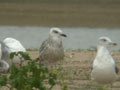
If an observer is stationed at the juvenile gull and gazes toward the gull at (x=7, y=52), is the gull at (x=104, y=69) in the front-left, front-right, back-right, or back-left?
back-left

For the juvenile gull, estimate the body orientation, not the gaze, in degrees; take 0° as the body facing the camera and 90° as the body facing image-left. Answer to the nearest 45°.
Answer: approximately 315°

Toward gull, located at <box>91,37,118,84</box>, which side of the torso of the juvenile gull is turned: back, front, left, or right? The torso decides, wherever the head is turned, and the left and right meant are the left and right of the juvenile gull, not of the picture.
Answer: front

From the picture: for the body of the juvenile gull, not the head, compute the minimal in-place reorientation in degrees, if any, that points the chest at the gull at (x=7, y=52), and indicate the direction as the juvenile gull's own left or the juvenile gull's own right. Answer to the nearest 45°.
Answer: approximately 135° to the juvenile gull's own right
